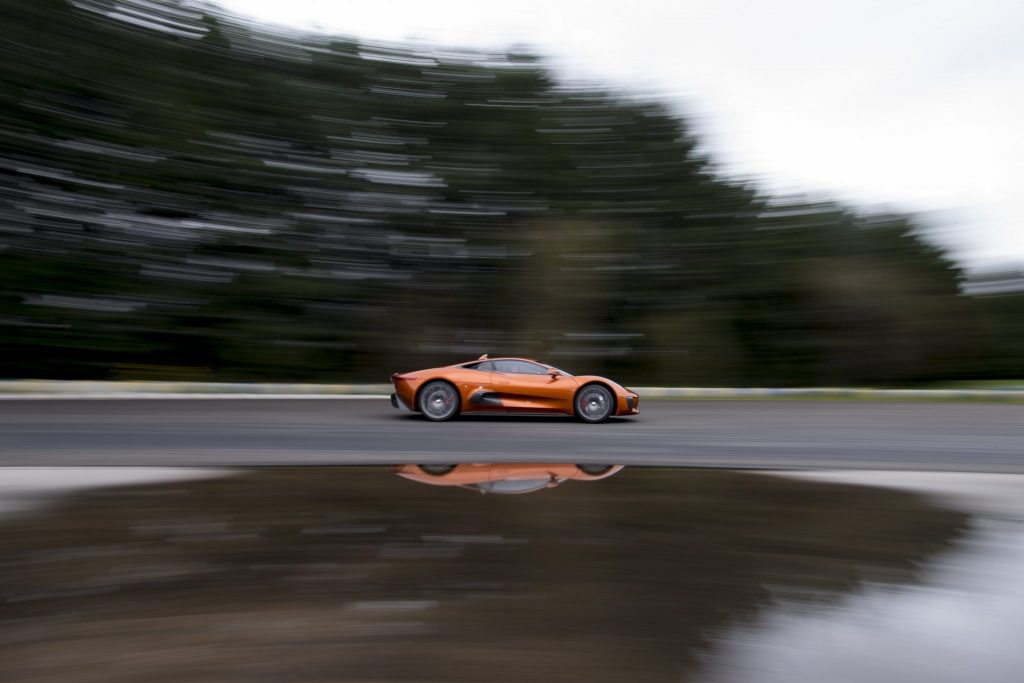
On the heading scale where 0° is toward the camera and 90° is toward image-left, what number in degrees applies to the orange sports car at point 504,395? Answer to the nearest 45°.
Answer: approximately 270°
